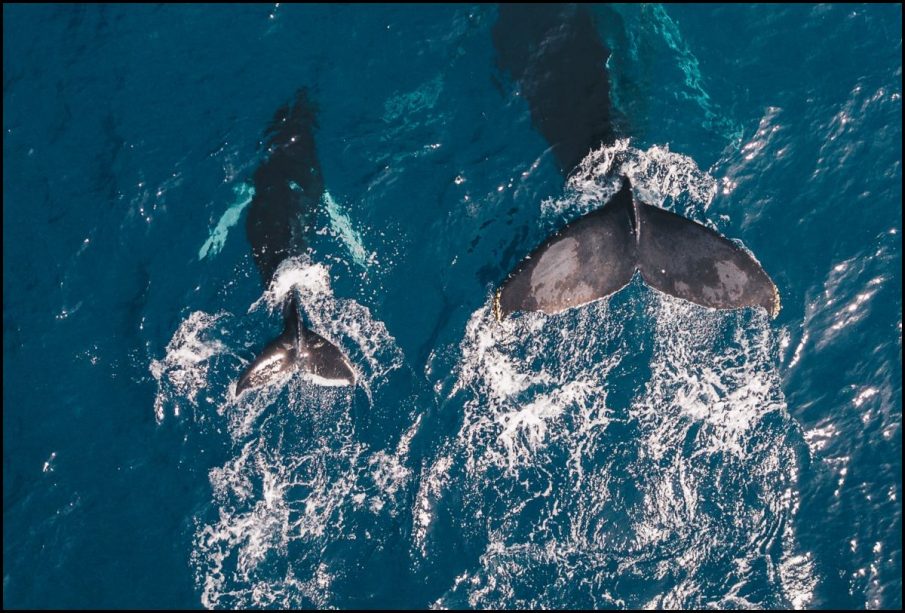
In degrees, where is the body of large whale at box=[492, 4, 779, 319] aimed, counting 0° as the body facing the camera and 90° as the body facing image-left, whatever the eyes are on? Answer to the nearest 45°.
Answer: approximately 180°

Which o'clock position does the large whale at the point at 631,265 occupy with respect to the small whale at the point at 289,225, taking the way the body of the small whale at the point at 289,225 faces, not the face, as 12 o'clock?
the large whale at the point at 631,265 is roughly at 4 o'clock from the small whale at the point at 289,225.

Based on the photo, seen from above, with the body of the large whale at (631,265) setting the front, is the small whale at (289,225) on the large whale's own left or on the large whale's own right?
on the large whale's own left

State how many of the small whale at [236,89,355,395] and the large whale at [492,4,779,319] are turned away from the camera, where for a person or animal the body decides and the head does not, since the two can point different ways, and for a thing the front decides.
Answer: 2

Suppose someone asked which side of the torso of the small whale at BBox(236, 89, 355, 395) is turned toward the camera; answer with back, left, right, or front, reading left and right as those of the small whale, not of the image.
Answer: back
